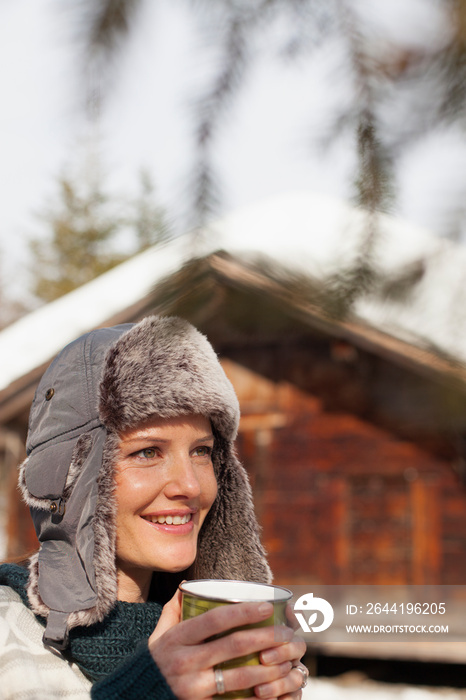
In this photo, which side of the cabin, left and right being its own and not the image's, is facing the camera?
front

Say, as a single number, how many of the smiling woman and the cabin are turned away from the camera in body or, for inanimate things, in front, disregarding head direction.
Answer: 0

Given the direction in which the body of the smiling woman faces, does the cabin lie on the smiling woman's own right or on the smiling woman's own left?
on the smiling woman's own left

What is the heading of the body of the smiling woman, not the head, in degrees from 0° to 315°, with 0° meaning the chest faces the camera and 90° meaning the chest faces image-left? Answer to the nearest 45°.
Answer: approximately 315°

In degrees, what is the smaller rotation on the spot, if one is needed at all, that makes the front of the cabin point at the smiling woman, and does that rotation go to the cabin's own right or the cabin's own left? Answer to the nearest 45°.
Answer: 0° — it already faces them

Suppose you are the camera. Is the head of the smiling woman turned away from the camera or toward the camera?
toward the camera
